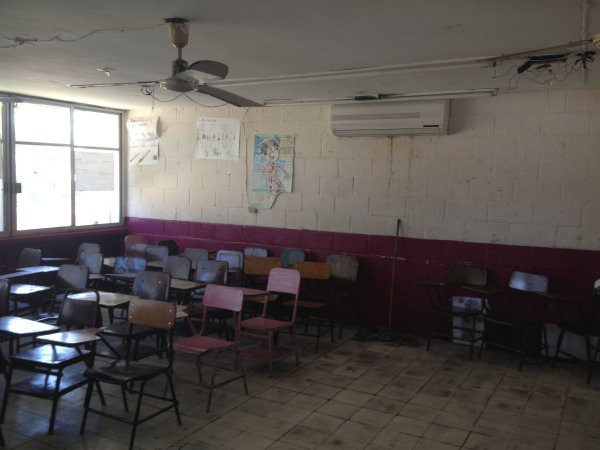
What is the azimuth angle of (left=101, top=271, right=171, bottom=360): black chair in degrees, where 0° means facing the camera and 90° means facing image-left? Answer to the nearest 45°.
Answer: approximately 45°

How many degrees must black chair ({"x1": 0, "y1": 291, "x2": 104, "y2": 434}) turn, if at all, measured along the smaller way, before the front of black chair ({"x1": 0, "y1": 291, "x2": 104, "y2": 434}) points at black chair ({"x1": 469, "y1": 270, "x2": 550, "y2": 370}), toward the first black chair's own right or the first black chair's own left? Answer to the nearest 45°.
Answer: approximately 135° to the first black chair's own left

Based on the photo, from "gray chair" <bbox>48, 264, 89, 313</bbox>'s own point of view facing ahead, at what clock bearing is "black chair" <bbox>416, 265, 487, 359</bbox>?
"black chair" <bbox>416, 265, 487, 359</bbox> is roughly at 8 o'clock from "gray chair" <bbox>48, 264, 89, 313</bbox>.

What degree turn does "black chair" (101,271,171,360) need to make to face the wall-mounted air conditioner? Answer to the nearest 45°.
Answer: approximately 135° to its left

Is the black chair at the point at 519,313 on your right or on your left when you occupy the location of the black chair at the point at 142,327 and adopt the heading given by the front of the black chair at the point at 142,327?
on your left

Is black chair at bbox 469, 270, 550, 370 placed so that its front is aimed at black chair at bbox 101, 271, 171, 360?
yes

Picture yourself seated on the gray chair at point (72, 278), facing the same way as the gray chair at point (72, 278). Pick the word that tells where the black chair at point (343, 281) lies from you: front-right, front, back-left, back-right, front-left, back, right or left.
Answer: back-left

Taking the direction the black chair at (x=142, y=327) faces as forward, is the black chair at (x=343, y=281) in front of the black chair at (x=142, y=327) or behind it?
behind
